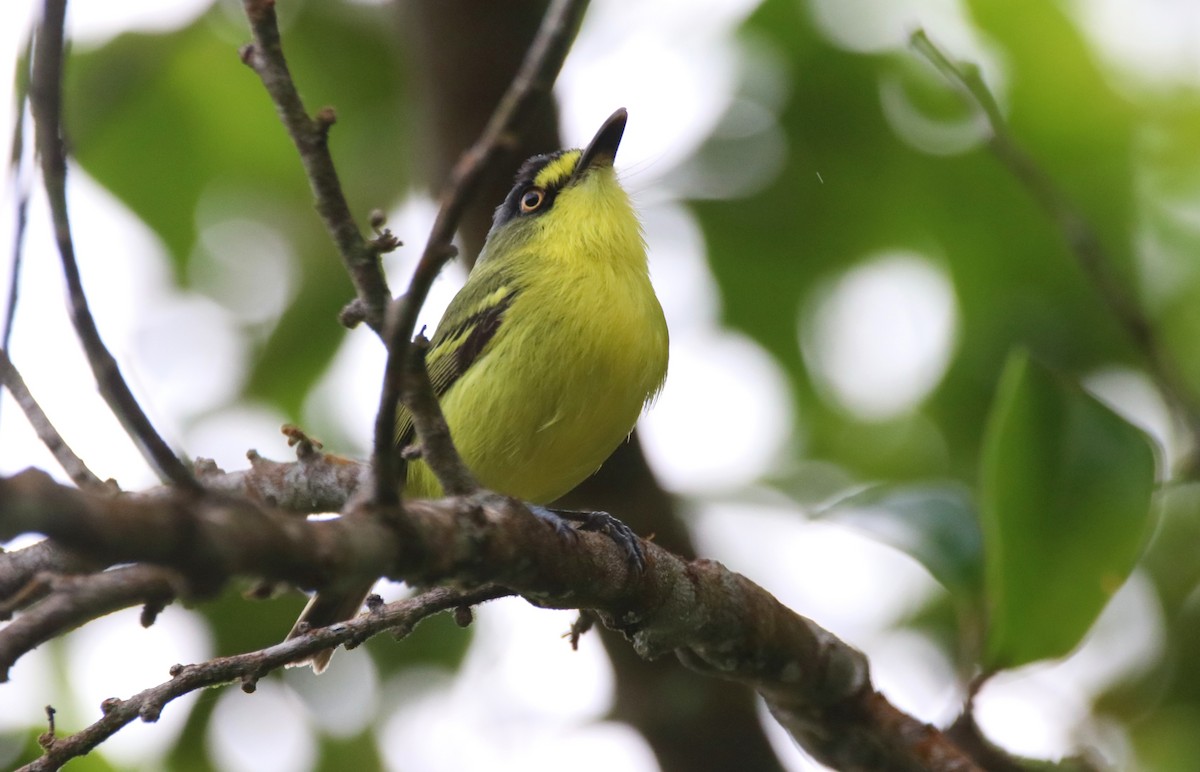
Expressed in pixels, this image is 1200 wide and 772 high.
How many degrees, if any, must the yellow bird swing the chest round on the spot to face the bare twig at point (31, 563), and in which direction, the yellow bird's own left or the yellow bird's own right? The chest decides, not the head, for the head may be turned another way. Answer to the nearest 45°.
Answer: approximately 90° to the yellow bird's own right

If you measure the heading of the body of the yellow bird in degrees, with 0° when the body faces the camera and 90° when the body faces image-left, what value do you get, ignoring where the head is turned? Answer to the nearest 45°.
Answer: approximately 315°

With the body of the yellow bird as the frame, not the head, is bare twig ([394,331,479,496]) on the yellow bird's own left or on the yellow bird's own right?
on the yellow bird's own right

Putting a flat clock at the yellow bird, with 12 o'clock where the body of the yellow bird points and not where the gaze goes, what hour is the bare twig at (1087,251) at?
The bare twig is roughly at 9 o'clock from the yellow bird.

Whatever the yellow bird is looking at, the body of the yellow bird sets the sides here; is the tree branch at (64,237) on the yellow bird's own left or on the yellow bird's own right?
on the yellow bird's own right

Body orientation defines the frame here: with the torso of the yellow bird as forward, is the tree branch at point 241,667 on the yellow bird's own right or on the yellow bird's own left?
on the yellow bird's own right
